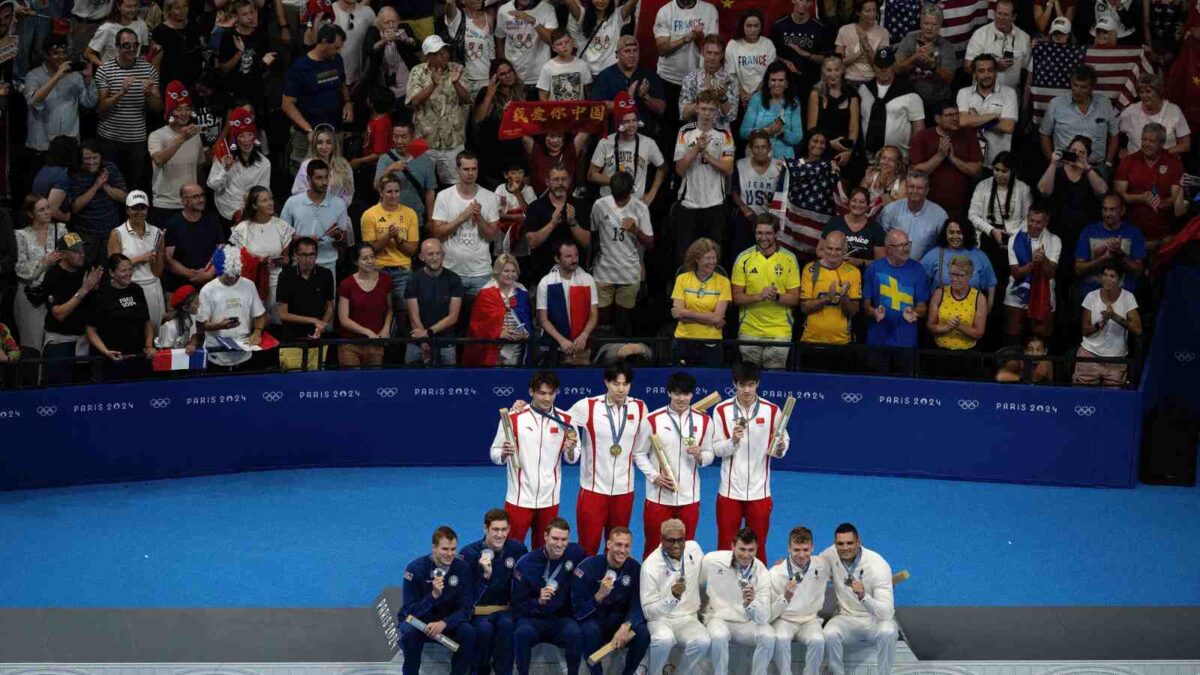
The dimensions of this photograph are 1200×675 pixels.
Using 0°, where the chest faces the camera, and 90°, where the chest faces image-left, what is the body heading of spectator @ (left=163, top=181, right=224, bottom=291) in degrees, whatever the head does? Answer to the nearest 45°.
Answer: approximately 315°

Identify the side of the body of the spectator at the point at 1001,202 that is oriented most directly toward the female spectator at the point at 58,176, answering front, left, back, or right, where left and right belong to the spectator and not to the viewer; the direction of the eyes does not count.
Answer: right

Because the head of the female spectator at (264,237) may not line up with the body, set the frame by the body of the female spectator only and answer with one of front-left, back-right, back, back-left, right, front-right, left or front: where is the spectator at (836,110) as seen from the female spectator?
front-left

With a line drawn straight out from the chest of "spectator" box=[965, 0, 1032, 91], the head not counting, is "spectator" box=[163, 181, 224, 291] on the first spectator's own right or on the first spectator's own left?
on the first spectator's own right

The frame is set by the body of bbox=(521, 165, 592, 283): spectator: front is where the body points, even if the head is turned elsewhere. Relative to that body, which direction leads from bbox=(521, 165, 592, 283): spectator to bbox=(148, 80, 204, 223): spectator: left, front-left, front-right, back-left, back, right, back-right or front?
right
